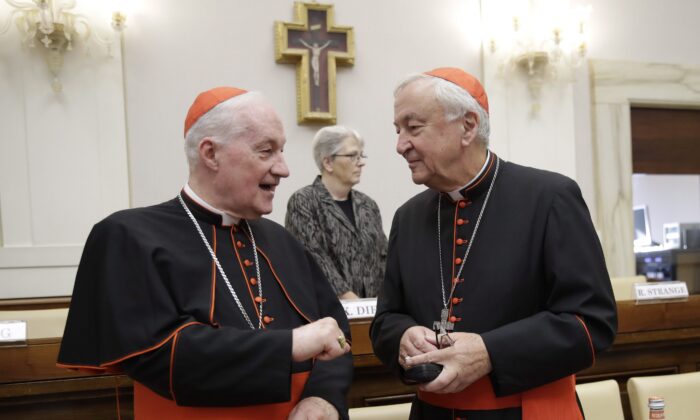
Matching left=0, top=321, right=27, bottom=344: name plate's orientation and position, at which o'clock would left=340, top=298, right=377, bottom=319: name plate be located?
left=340, top=298, right=377, bottom=319: name plate is roughly at 9 o'clock from left=0, top=321, right=27, bottom=344: name plate.

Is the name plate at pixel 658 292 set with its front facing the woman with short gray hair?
no

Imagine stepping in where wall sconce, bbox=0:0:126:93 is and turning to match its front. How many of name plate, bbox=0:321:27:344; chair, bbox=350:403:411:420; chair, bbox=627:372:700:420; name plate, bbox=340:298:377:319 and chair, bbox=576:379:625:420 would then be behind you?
0

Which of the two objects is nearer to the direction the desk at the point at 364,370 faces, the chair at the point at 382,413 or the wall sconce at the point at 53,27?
the chair

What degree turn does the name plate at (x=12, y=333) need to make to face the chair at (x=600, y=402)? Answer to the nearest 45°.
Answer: approximately 45° to its left

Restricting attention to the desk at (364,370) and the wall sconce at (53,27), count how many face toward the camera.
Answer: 2

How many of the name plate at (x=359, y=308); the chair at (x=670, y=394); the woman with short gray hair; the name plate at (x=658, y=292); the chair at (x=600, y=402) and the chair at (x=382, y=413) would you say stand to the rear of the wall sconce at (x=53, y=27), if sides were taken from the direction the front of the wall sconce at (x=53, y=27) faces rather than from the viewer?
0

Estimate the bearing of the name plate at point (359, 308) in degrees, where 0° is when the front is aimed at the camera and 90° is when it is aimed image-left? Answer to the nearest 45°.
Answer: approximately 0°

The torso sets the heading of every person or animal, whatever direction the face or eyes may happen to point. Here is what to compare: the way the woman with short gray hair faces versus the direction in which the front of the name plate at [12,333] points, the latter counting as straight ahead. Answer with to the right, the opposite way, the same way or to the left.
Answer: the same way

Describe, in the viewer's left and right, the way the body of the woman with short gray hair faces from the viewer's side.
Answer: facing the viewer and to the right of the viewer

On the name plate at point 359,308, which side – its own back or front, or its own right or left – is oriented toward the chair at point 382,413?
front

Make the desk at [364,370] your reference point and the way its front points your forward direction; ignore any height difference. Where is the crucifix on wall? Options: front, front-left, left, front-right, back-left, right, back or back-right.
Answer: back

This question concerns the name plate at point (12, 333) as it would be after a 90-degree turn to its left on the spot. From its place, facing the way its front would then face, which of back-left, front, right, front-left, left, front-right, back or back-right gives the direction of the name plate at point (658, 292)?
front

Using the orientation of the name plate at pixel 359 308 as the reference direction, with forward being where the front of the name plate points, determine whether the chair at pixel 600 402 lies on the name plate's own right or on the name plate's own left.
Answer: on the name plate's own left

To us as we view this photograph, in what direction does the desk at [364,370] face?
facing the viewer

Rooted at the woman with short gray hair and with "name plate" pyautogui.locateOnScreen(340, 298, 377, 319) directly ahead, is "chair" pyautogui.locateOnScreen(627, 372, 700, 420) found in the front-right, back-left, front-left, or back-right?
front-left

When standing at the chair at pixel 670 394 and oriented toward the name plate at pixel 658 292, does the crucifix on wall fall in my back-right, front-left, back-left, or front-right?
front-left

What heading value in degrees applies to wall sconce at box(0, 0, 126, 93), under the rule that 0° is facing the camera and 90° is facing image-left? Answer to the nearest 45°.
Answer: approximately 0°

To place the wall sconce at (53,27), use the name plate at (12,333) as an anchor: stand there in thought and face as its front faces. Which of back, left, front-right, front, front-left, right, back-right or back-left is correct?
back
